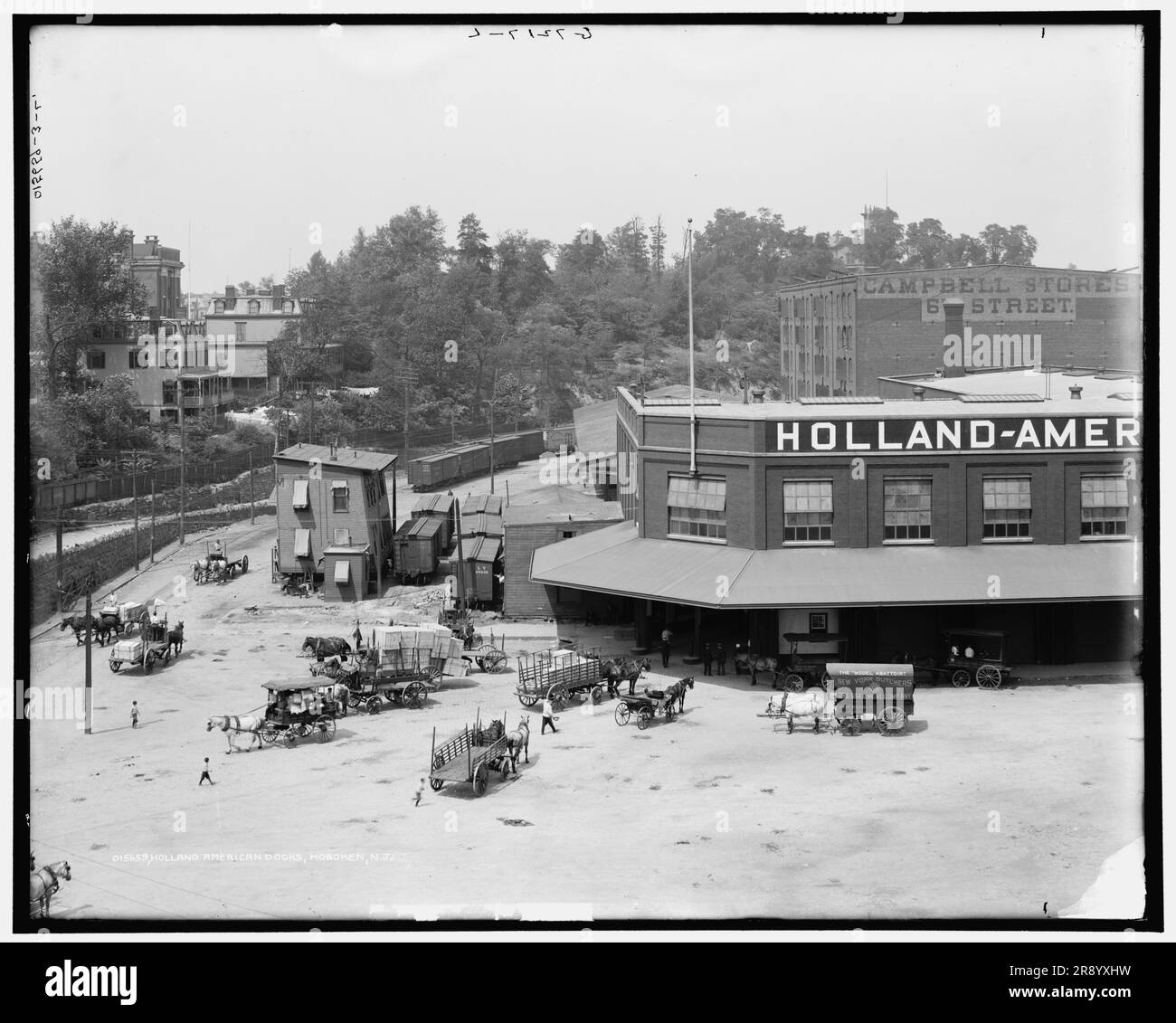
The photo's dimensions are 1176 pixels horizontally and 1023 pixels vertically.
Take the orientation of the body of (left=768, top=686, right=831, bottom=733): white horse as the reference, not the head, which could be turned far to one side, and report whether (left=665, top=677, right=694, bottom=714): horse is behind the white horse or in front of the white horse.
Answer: in front

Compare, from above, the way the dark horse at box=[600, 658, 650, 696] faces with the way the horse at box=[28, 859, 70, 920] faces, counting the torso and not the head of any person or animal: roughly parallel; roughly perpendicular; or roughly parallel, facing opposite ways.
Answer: roughly parallel

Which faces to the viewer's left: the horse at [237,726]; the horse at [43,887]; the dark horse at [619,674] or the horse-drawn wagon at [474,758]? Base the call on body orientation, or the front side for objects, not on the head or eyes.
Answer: the horse at [237,726]

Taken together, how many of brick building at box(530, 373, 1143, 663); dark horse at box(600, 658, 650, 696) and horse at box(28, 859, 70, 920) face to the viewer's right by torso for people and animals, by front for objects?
2

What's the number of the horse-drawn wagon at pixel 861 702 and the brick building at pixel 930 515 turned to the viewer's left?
1

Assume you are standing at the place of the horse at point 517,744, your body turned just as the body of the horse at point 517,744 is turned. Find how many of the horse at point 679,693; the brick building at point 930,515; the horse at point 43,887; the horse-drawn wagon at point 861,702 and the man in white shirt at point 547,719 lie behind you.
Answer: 1

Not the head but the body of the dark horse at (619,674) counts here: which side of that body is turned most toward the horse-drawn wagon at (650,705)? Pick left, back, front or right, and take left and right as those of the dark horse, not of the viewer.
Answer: right

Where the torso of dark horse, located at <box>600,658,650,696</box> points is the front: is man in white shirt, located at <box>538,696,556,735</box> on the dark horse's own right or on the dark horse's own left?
on the dark horse's own right

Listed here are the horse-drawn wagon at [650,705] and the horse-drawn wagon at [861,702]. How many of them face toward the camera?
0

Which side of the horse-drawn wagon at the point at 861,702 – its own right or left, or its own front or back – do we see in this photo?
left

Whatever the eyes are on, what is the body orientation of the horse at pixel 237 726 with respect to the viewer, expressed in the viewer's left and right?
facing to the left of the viewer

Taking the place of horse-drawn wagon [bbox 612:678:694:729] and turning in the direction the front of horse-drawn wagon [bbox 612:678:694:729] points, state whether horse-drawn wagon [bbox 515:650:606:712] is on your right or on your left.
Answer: on your left

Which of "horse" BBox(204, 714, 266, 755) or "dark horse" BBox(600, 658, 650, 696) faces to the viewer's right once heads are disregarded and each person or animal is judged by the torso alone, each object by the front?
the dark horse

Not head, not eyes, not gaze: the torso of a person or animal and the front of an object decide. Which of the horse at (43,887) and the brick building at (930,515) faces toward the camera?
the brick building

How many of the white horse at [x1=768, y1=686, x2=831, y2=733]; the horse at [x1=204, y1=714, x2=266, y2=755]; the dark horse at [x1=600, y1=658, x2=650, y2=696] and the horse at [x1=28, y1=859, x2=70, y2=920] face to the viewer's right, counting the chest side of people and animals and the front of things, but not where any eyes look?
2

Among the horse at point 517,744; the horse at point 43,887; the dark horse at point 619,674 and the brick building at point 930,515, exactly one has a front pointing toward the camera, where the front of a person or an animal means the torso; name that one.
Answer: the brick building

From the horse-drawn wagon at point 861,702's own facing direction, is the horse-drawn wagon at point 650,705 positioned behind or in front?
in front
